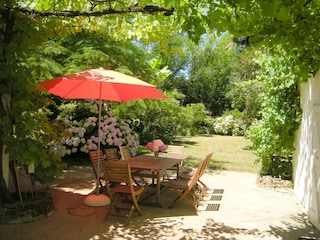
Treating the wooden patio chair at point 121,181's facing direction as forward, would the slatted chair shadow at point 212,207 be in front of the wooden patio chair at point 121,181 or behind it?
in front

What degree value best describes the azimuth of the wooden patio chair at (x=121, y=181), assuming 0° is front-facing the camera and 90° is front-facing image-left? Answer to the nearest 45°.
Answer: approximately 225°

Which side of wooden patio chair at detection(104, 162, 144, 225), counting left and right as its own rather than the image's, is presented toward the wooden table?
front

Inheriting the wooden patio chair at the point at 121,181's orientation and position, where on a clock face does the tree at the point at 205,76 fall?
The tree is roughly at 11 o'clock from the wooden patio chair.

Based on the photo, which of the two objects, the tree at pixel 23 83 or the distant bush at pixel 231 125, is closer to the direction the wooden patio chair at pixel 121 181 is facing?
the distant bush

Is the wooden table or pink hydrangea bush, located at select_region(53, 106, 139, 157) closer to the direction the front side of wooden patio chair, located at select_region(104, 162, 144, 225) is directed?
the wooden table

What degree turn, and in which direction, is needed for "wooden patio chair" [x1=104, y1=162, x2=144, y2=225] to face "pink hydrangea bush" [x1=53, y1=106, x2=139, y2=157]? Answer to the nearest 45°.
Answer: approximately 45° to its left
